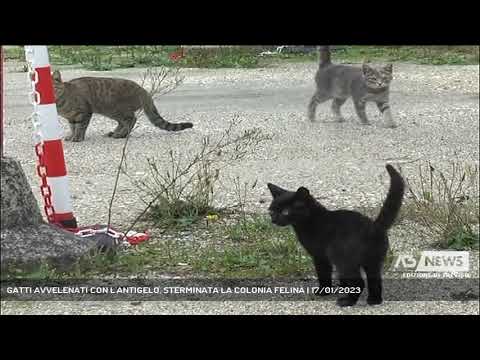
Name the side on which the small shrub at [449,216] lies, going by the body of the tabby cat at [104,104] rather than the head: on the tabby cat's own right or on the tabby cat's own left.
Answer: on the tabby cat's own left

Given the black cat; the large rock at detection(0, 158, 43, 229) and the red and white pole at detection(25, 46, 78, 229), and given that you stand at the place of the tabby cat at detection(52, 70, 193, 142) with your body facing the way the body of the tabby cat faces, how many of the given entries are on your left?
3

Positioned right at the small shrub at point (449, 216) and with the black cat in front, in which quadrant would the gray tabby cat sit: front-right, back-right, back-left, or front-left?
back-right

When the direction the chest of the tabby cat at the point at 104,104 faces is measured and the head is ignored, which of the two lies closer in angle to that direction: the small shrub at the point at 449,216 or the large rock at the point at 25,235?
the large rock

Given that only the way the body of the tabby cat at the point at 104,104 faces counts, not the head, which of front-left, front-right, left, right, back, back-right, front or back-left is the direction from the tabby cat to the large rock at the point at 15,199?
left

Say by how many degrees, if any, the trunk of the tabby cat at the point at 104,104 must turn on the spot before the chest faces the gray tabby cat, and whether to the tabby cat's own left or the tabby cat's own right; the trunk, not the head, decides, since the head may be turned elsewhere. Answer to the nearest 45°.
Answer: approximately 180°

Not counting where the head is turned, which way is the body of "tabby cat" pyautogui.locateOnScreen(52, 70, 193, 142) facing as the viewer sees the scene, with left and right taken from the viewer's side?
facing to the left of the viewer

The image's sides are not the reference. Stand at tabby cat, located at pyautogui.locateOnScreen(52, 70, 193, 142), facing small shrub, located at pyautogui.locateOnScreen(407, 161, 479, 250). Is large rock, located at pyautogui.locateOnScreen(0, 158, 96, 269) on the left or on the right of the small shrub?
right

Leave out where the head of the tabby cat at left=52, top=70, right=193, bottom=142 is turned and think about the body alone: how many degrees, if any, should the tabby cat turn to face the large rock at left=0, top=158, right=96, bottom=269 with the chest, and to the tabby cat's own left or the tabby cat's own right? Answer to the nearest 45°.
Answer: approximately 90° to the tabby cat's own left

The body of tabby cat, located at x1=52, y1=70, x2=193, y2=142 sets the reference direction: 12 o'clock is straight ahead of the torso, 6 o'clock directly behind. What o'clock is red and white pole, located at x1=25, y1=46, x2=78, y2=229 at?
The red and white pole is roughly at 9 o'clock from the tabby cat.

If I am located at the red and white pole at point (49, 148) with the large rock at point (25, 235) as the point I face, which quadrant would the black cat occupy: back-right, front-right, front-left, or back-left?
front-left
